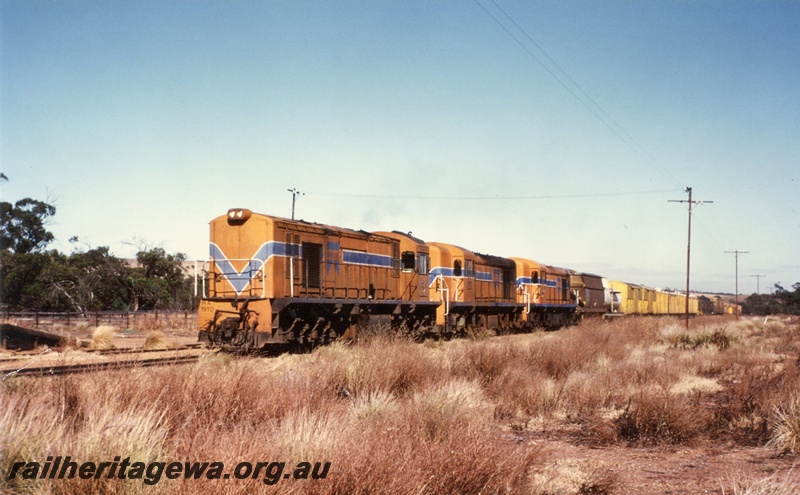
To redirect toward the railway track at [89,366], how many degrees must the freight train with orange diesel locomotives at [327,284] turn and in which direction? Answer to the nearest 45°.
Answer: approximately 45° to its left

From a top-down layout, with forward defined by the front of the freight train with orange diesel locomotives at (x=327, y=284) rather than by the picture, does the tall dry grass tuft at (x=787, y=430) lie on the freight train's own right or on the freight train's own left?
on the freight train's own left

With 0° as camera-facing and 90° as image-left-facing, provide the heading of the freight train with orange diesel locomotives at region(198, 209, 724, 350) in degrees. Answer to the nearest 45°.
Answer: approximately 45°

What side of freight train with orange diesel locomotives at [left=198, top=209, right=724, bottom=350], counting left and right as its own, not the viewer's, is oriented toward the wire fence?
right
